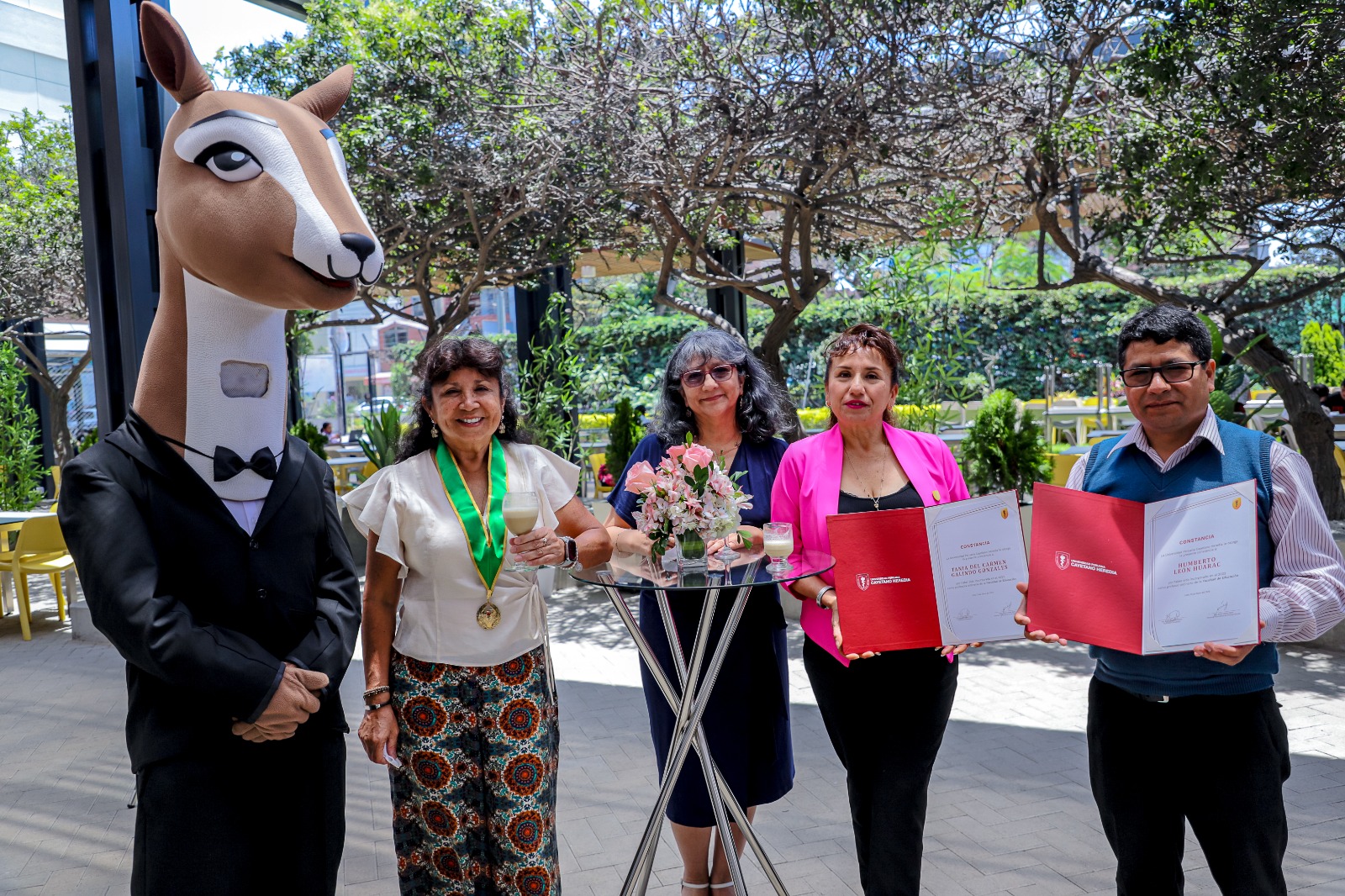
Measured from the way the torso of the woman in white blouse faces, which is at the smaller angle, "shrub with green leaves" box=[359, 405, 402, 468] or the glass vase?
the glass vase

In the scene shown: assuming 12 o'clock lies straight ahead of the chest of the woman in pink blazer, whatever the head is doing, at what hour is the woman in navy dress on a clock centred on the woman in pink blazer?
The woman in navy dress is roughly at 4 o'clock from the woman in pink blazer.

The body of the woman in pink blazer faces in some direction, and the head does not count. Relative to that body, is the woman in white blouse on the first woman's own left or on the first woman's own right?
on the first woman's own right

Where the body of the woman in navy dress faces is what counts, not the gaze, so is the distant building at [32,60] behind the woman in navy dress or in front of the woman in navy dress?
behind

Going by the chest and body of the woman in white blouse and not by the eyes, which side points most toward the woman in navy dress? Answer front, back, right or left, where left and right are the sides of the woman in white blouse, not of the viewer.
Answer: left

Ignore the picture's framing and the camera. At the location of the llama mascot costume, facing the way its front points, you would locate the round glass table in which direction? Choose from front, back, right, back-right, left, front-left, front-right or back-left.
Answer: front-left
